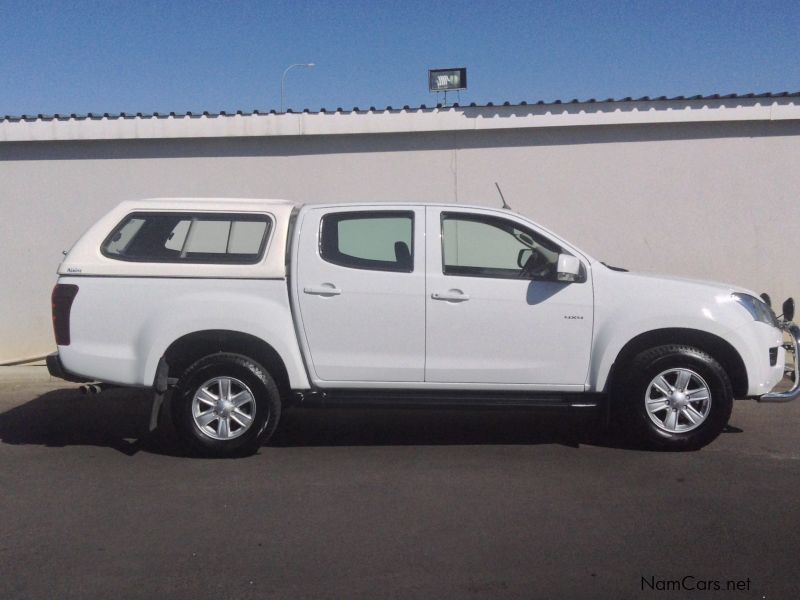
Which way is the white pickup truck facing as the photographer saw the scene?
facing to the right of the viewer
